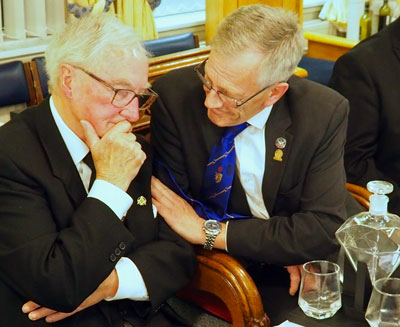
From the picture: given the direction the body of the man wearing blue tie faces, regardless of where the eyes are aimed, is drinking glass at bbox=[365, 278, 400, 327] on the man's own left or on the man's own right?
on the man's own left

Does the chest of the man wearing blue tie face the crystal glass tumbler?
no

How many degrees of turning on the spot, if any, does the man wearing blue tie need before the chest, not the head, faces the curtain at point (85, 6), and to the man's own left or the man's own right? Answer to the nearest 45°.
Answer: approximately 90° to the man's own right

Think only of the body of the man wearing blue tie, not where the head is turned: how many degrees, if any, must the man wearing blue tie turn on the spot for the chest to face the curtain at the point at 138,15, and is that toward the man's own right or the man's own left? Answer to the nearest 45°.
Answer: approximately 135° to the man's own right

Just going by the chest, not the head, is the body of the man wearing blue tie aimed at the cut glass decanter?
no

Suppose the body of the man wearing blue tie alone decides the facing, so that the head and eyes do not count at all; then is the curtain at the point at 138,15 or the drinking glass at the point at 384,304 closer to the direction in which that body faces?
the drinking glass

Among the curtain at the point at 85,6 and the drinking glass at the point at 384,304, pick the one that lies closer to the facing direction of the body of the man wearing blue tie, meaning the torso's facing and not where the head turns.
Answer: the drinking glass

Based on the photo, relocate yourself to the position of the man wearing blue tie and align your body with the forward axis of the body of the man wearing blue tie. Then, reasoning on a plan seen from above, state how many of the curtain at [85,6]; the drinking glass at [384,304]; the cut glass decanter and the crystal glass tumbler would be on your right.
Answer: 1

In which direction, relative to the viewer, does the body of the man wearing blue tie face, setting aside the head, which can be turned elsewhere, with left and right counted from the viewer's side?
facing the viewer and to the left of the viewer

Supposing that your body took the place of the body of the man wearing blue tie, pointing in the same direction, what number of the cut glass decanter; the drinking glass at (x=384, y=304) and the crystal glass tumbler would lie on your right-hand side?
0

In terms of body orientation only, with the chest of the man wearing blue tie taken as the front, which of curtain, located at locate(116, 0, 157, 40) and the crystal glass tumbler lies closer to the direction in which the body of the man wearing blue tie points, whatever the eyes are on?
the crystal glass tumbler

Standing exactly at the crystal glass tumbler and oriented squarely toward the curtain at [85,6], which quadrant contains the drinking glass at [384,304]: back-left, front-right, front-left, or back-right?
back-right
